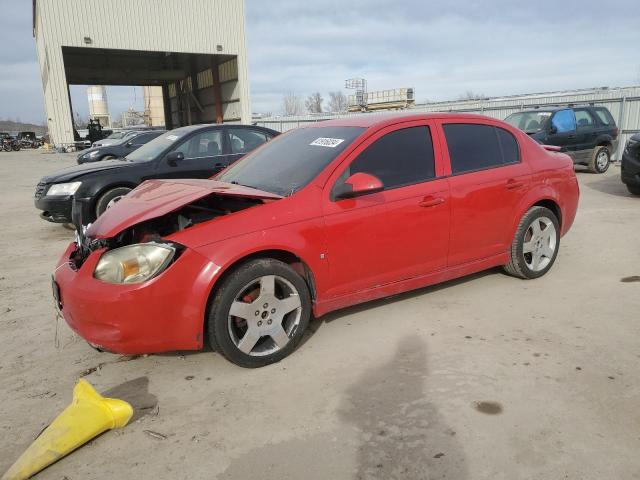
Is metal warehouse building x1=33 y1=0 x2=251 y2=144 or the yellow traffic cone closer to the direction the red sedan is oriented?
the yellow traffic cone

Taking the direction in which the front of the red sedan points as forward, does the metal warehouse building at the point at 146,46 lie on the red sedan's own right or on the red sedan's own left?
on the red sedan's own right

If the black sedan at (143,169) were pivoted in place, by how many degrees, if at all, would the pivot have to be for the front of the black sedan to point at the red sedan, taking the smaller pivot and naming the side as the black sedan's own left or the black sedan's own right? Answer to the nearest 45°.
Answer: approximately 45° to the black sedan's own left

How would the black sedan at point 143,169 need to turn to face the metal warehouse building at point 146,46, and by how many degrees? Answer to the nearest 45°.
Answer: approximately 135° to its right

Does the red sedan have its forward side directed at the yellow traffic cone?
yes

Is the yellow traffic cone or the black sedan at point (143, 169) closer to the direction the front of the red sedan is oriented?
the yellow traffic cone

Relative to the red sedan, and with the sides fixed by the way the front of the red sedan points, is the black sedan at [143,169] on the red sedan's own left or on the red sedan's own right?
on the red sedan's own right

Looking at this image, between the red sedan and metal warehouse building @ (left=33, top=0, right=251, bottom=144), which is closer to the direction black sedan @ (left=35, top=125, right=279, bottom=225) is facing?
the red sedan

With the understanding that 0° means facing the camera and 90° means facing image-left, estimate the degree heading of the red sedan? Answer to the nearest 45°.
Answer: approximately 45°

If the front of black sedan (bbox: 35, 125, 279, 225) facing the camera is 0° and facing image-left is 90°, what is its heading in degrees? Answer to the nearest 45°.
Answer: approximately 45°
